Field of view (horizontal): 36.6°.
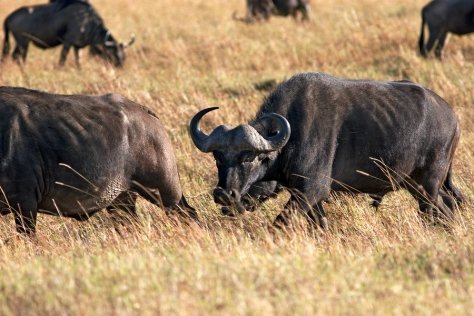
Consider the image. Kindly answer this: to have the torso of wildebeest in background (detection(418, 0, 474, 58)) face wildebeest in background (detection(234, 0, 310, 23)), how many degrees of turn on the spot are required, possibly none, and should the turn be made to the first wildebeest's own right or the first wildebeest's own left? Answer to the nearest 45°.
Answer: approximately 135° to the first wildebeest's own left

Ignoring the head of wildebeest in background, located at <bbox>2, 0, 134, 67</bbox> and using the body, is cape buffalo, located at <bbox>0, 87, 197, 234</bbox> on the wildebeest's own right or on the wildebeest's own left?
on the wildebeest's own right

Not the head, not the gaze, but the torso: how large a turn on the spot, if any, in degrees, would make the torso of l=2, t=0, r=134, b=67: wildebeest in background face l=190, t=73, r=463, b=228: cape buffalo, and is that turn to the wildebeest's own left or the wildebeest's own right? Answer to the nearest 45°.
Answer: approximately 90° to the wildebeest's own right

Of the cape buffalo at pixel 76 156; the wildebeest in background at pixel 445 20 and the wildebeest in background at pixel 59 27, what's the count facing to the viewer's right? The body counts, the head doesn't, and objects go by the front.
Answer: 2

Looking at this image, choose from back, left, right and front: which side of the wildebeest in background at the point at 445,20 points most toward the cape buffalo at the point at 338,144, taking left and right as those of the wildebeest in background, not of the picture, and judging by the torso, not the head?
right

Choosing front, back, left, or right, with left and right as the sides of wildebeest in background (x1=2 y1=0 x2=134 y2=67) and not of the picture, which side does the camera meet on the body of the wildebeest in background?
right

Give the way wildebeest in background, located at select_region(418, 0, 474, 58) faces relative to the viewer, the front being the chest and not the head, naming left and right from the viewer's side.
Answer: facing to the right of the viewer
